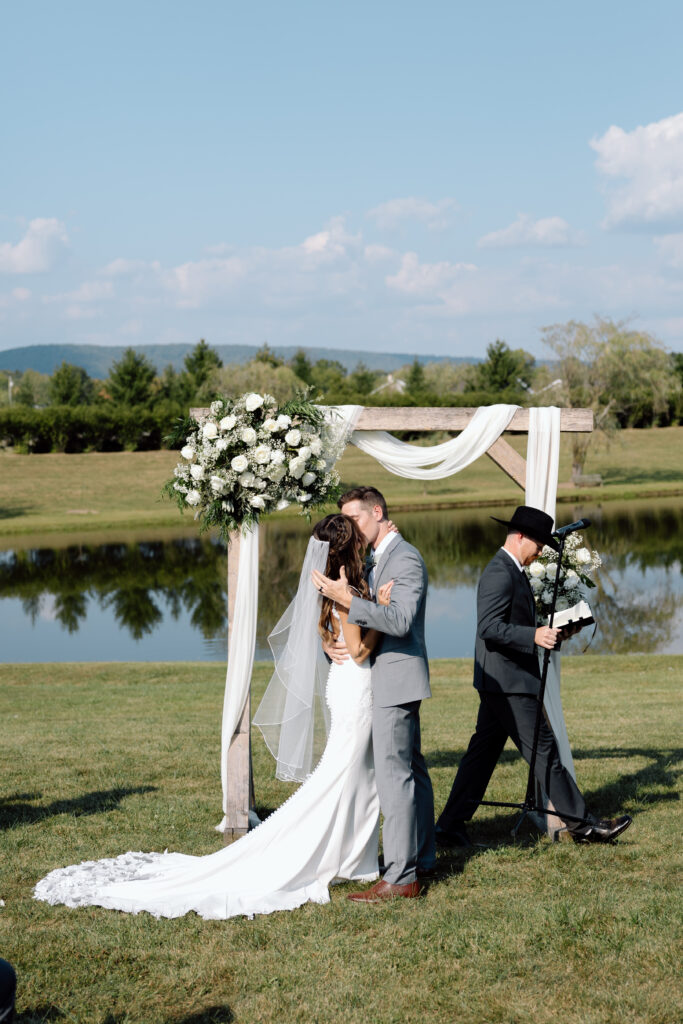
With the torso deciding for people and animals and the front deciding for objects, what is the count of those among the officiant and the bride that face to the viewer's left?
0

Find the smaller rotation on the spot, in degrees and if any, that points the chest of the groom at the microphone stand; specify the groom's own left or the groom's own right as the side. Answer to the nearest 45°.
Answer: approximately 135° to the groom's own right

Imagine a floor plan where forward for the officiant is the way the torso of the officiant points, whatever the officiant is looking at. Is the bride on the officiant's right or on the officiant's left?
on the officiant's right

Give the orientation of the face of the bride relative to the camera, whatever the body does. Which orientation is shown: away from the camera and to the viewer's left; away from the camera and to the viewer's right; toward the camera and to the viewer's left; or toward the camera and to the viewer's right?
away from the camera and to the viewer's right

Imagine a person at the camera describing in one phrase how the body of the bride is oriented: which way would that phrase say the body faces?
to the viewer's right

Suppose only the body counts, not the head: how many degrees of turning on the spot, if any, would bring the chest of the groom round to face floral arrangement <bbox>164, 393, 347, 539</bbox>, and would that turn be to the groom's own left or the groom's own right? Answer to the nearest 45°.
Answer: approximately 45° to the groom's own right

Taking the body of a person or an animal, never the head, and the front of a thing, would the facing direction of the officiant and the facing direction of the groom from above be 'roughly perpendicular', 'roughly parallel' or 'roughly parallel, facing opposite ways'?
roughly parallel, facing opposite ways

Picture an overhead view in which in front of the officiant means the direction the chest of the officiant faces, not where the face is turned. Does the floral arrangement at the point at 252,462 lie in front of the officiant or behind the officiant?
behind

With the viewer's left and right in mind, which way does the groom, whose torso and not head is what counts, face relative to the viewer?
facing to the left of the viewer

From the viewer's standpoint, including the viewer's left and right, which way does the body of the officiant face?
facing to the right of the viewer
